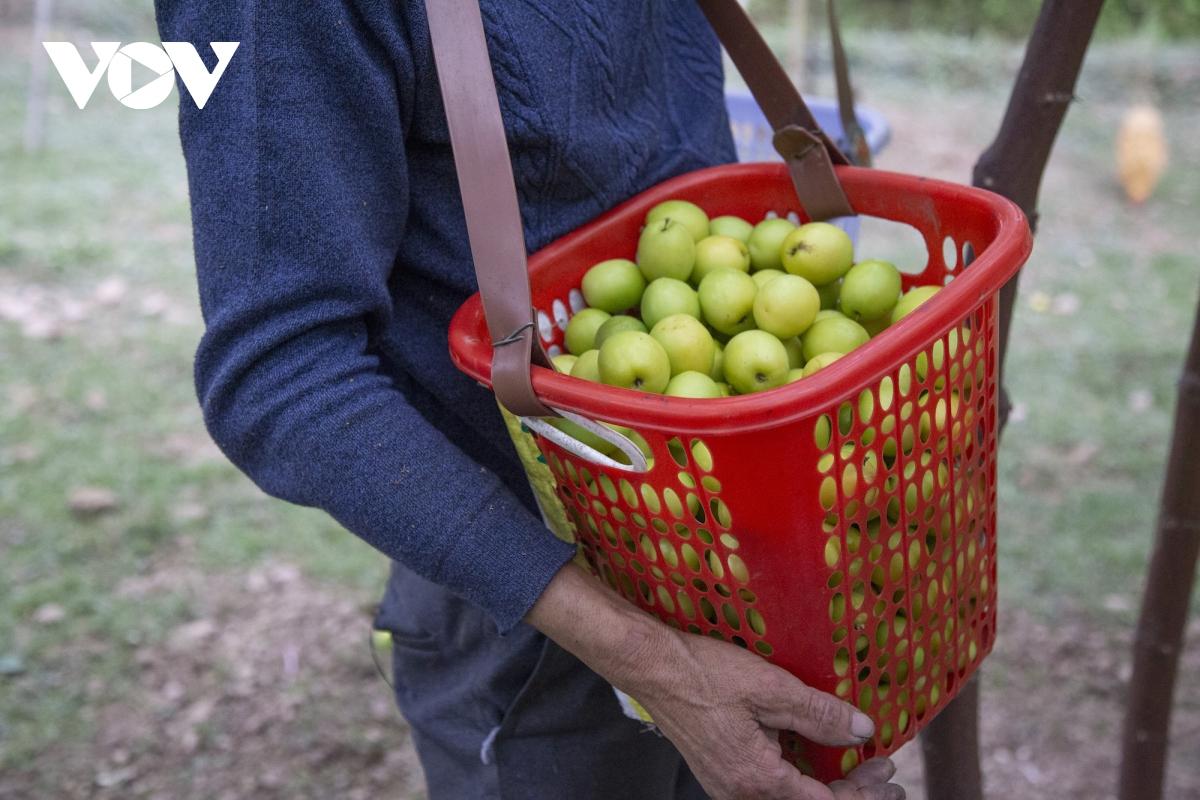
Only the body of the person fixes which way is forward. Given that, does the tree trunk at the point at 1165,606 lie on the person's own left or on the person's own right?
on the person's own left

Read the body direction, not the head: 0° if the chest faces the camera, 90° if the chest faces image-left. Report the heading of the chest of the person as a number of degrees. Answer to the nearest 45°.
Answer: approximately 315°

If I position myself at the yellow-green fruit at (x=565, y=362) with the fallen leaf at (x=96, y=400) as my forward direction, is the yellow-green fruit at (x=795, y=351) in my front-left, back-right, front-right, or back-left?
back-right

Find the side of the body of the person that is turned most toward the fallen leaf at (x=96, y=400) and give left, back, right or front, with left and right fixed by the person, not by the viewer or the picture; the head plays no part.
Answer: back

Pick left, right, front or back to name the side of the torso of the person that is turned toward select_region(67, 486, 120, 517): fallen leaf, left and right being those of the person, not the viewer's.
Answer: back
